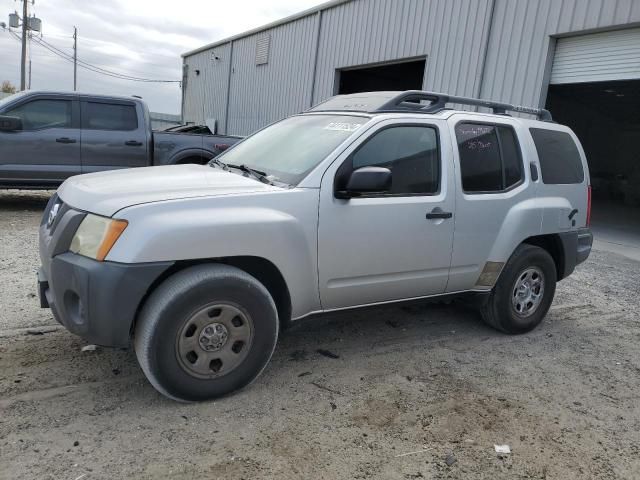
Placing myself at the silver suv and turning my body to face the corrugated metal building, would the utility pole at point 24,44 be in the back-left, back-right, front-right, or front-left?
front-left

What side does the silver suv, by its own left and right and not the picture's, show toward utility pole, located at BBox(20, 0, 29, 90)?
right

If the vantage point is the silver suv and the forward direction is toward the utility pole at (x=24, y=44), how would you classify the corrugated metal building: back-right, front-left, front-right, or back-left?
front-right

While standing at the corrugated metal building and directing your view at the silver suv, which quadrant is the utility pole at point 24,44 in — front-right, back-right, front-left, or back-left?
back-right

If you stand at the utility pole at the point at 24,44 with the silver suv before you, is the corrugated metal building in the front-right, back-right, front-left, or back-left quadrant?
front-left

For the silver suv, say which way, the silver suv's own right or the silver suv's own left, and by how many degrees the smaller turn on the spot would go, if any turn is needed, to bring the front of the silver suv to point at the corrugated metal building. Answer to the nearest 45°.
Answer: approximately 135° to the silver suv's own right

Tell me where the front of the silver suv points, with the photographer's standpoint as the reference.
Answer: facing the viewer and to the left of the viewer
